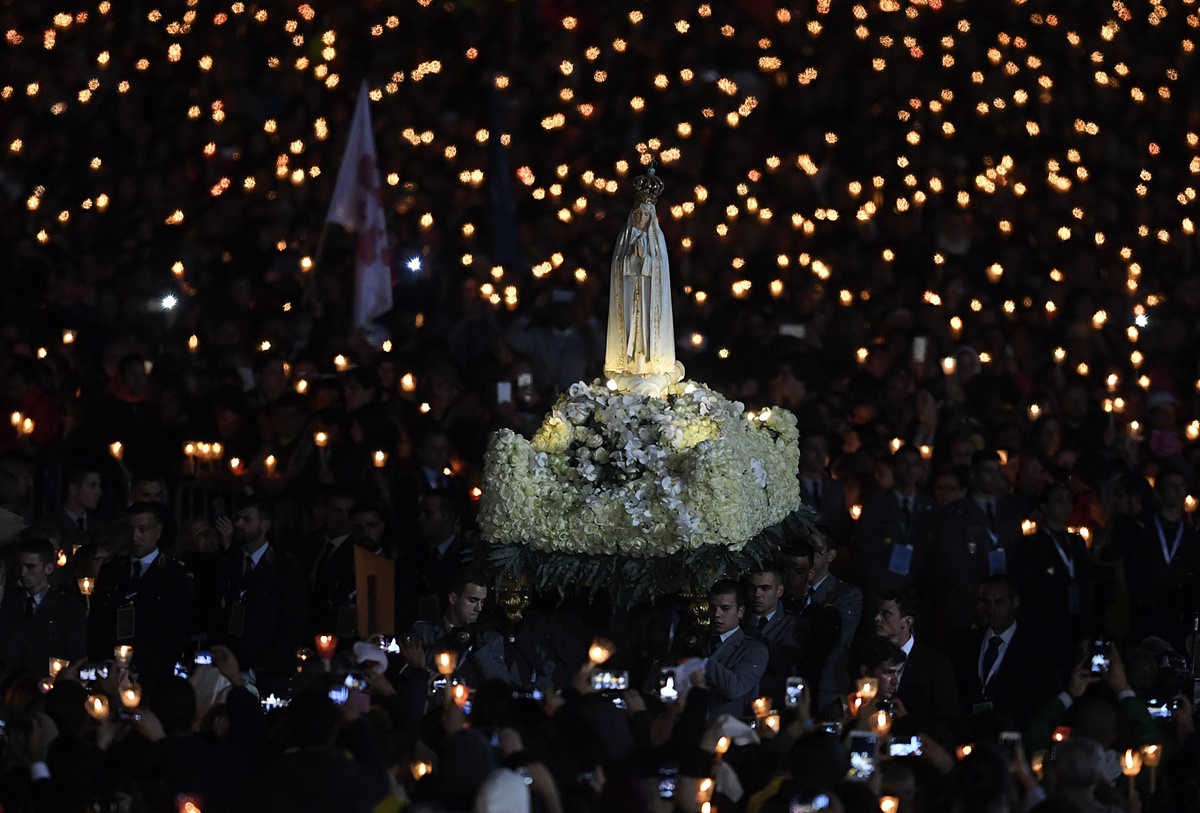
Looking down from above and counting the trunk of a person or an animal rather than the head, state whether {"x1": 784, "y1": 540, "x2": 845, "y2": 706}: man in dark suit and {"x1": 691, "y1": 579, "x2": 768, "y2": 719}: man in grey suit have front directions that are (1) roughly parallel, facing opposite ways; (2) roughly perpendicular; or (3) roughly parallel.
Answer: roughly parallel

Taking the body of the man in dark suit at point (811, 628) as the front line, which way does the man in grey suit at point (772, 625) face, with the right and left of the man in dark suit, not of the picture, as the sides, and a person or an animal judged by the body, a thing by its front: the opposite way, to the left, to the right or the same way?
the same way

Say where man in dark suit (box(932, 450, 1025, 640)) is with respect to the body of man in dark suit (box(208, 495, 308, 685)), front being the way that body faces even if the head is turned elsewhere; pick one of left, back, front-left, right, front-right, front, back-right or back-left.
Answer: back-left

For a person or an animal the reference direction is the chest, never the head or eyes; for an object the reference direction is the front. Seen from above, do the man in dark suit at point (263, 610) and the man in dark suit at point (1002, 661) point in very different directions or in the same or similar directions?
same or similar directions

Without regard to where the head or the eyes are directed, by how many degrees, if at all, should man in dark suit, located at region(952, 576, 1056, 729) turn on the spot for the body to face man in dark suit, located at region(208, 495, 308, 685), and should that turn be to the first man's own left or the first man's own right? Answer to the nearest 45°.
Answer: approximately 45° to the first man's own right

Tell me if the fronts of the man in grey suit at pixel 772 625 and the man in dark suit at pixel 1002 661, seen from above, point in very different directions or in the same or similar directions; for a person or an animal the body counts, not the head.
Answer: same or similar directions

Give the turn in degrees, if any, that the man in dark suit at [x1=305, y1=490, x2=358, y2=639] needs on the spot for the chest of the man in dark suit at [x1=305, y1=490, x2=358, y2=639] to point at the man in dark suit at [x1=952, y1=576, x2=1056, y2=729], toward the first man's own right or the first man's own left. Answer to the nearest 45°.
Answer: approximately 90° to the first man's own left

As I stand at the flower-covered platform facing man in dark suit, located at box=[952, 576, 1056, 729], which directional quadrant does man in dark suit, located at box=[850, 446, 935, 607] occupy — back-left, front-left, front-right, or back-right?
front-left

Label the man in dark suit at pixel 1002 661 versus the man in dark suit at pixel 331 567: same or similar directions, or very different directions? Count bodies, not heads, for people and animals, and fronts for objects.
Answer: same or similar directions

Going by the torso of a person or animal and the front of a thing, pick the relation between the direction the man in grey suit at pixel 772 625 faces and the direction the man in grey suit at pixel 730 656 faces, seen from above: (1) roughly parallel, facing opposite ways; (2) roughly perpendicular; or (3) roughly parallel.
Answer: roughly parallel

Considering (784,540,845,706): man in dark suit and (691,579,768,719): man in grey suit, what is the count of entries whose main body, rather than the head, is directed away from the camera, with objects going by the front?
0

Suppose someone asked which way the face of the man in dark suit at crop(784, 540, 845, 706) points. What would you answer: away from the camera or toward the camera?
toward the camera

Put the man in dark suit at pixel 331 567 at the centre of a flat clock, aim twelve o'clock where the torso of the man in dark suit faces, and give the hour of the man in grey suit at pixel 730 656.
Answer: The man in grey suit is roughly at 9 o'clock from the man in dark suit.

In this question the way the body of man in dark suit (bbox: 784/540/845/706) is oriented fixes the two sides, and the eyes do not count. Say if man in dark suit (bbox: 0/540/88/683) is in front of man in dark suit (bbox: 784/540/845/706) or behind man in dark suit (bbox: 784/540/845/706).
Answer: in front

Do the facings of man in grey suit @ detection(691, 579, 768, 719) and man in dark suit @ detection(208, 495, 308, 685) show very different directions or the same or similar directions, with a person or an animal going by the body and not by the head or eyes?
same or similar directions

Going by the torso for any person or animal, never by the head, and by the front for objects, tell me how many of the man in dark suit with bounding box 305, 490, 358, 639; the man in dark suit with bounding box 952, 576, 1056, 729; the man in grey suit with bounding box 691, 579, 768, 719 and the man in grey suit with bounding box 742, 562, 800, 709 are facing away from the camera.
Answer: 0

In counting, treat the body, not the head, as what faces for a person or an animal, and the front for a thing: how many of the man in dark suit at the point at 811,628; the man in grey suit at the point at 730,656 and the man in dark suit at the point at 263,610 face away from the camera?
0

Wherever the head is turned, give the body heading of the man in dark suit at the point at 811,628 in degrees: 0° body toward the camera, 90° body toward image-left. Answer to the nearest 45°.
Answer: approximately 45°

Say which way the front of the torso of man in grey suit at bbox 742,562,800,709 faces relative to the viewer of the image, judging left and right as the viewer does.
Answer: facing the viewer and to the left of the viewer
